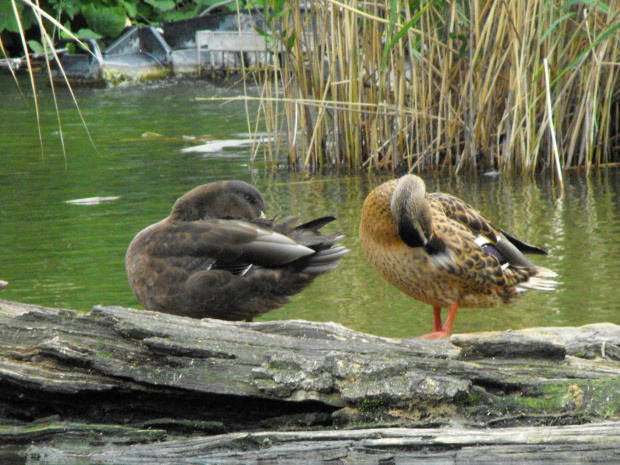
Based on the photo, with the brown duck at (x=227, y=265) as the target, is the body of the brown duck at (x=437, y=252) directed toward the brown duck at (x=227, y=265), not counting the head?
yes

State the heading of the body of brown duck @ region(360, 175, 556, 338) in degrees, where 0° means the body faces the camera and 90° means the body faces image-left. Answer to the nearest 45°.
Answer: approximately 90°

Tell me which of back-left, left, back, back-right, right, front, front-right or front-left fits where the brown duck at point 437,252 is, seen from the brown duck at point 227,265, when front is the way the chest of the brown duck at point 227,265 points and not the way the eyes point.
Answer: back

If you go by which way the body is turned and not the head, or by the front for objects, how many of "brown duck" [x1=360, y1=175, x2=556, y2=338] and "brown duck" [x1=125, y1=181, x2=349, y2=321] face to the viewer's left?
2

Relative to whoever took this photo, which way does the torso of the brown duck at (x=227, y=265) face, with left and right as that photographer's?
facing to the left of the viewer
